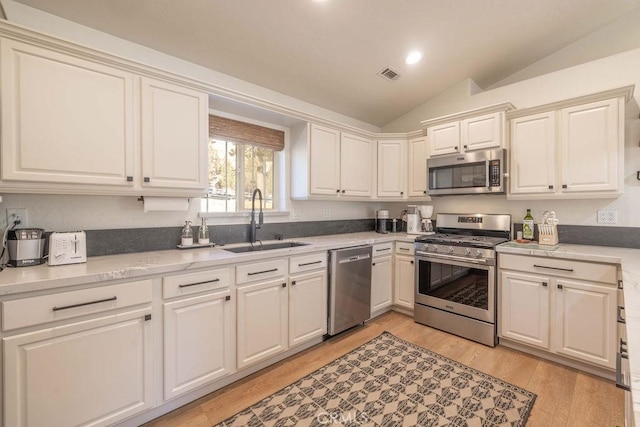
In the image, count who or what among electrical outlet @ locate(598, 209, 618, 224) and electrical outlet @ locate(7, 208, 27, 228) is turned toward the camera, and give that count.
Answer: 2

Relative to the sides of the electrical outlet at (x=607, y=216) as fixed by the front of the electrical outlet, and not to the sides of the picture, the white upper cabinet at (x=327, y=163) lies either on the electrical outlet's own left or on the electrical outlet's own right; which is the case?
on the electrical outlet's own right

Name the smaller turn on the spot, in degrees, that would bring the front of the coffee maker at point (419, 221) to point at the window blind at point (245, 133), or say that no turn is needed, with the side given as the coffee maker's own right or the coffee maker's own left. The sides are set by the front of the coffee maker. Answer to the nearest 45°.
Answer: approximately 45° to the coffee maker's own right

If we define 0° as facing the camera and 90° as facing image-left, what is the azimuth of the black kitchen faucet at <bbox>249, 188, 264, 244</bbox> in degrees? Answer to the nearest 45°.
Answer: approximately 315°

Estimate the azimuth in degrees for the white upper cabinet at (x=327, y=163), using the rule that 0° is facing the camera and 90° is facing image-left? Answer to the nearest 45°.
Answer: approximately 315°

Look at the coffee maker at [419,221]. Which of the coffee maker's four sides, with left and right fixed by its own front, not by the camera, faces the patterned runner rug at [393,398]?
front

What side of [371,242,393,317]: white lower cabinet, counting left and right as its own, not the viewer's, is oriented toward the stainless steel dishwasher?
right

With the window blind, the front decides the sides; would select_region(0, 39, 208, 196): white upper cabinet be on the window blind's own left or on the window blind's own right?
on the window blind's own right
